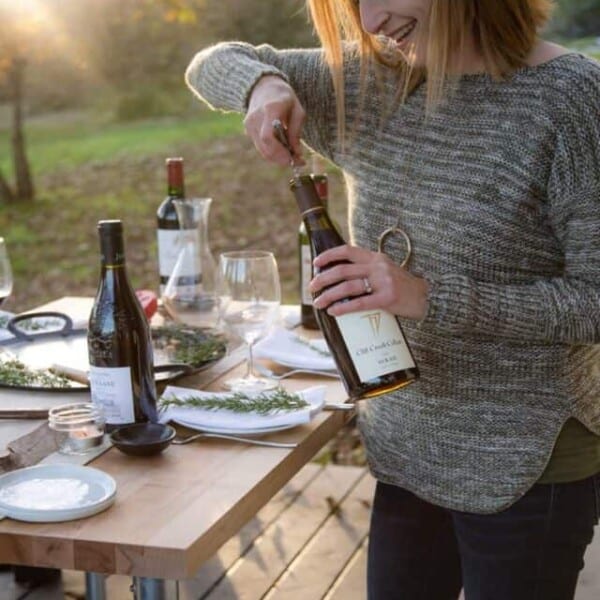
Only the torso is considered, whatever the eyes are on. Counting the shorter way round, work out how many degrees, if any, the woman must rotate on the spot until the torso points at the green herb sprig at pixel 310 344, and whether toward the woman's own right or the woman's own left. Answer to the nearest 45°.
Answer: approximately 90° to the woman's own right

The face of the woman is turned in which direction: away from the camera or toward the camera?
toward the camera

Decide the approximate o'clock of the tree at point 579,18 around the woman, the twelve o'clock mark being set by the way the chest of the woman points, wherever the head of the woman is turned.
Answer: The tree is roughly at 5 o'clock from the woman.

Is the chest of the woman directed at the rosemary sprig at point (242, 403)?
no

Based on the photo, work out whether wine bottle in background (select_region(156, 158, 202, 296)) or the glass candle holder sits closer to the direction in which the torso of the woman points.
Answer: the glass candle holder

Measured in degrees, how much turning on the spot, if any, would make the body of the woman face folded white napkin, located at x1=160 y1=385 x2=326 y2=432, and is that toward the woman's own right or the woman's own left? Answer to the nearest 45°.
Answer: approximately 45° to the woman's own right

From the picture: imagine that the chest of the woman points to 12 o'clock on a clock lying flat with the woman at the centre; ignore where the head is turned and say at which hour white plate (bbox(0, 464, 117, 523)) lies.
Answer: The white plate is roughly at 1 o'clock from the woman.

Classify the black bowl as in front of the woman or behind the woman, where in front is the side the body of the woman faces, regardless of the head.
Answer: in front

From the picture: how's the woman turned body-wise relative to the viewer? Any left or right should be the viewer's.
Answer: facing the viewer and to the left of the viewer

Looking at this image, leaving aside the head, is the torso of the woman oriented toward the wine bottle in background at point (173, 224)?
no

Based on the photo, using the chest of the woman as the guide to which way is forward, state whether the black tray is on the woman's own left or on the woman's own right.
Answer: on the woman's own right

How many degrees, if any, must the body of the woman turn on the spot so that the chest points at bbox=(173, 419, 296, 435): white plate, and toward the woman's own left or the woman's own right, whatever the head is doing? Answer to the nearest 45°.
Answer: approximately 45° to the woman's own right

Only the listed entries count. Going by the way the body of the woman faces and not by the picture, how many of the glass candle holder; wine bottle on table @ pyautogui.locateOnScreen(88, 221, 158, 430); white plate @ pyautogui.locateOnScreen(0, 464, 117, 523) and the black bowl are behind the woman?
0

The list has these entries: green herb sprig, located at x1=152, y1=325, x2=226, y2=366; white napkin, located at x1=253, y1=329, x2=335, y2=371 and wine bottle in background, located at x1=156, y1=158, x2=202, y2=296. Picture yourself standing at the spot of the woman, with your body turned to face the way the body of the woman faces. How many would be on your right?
3

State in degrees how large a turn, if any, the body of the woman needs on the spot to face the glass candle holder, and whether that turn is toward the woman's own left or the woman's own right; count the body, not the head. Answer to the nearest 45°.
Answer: approximately 45° to the woman's own right

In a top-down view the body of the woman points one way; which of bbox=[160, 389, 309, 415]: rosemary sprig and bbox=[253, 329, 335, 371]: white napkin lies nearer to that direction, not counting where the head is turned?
the rosemary sprig

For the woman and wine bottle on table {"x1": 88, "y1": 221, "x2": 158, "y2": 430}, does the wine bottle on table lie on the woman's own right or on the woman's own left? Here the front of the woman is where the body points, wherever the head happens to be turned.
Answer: on the woman's own right

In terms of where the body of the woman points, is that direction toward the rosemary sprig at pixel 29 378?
no

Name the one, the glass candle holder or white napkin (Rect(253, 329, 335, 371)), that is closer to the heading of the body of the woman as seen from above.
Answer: the glass candle holder
